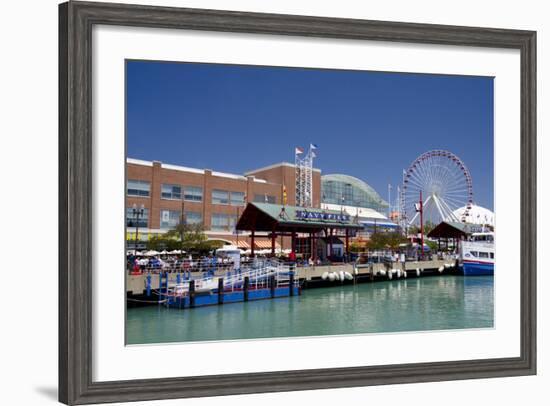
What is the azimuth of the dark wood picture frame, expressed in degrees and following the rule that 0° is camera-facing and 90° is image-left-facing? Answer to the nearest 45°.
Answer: approximately 315°
